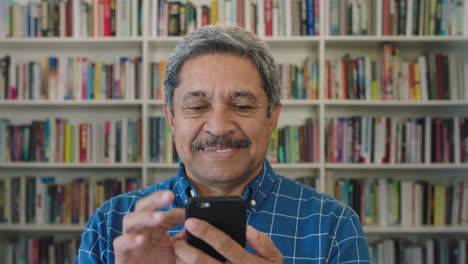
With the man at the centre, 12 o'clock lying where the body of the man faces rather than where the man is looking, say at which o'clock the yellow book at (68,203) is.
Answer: The yellow book is roughly at 5 o'clock from the man.

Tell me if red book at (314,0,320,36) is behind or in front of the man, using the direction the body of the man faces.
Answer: behind

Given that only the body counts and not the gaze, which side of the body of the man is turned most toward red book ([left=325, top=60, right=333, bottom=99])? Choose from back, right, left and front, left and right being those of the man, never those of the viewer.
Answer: back

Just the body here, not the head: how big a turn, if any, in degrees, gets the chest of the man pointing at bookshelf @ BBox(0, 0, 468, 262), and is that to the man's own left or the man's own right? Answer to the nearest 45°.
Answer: approximately 180°

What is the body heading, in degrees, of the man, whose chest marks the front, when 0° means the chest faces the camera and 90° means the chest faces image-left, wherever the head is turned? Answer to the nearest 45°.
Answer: approximately 0°

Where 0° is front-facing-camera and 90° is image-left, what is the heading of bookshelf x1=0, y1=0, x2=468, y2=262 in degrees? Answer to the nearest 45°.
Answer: approximately 0°

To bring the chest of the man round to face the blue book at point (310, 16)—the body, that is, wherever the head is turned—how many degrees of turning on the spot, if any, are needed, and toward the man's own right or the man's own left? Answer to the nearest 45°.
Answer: approximately 180°

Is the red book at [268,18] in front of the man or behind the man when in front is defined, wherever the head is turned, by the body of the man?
behind

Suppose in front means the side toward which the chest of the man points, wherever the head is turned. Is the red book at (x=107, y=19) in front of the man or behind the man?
behind

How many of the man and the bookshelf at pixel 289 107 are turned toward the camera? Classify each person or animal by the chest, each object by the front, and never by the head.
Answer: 2
